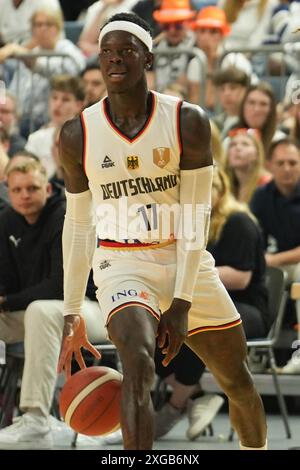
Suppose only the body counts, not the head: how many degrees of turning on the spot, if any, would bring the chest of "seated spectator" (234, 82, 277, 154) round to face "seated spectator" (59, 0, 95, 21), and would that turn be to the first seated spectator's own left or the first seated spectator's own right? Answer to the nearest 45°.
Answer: approximately 135° to the first seated spectator's own right

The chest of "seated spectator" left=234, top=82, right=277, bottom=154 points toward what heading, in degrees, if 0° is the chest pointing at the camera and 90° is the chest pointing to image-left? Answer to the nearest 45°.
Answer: approximately 0°

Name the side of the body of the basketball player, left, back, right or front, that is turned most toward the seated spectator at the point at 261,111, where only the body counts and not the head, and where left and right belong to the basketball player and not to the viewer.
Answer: back

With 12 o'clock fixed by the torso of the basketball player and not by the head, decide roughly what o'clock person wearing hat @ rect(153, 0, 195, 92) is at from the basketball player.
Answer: The person wearing hat is roughly at 6 o'clock from the basketball player.

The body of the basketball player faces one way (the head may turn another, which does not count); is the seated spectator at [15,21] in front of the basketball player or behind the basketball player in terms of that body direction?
behind

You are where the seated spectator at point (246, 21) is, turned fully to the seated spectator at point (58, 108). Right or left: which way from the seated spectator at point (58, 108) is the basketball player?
left

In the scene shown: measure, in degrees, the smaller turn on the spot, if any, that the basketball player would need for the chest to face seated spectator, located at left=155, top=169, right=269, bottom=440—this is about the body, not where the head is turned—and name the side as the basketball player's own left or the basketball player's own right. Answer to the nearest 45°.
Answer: approximately 180°

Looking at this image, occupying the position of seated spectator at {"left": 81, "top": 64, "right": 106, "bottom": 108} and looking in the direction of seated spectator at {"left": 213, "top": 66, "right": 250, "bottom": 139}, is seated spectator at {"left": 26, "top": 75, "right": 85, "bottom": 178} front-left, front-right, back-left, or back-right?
back-right
